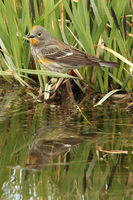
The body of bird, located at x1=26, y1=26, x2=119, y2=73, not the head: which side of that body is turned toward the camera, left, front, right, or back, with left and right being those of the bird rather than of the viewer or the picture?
left
